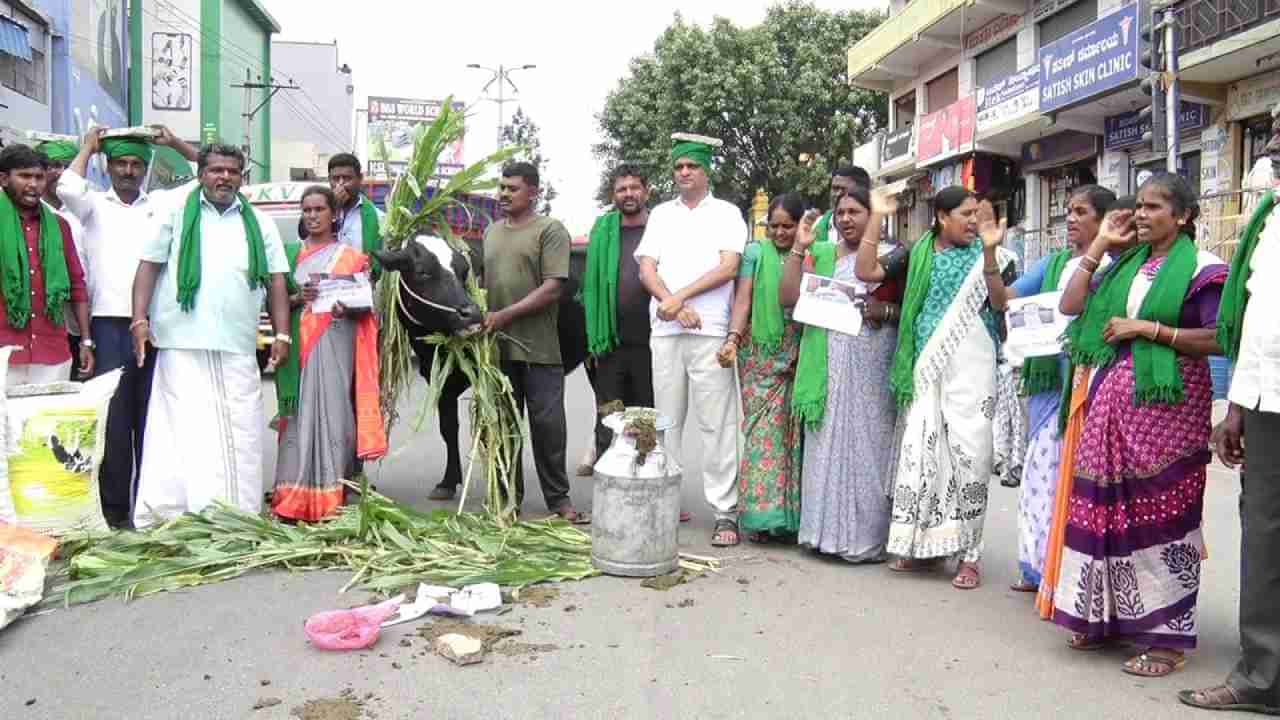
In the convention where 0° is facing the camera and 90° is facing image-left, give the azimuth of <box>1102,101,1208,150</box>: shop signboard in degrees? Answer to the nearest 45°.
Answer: approximately 45°

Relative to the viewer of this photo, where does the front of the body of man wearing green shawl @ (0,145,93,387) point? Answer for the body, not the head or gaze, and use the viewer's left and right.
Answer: facing the viewer

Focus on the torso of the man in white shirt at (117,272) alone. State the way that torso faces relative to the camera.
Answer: toward the camera

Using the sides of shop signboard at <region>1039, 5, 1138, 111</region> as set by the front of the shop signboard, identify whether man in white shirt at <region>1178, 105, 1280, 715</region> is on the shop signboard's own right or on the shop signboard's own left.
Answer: on the shop signboard's own left

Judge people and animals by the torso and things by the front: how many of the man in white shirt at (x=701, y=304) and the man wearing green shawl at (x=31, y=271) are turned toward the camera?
2

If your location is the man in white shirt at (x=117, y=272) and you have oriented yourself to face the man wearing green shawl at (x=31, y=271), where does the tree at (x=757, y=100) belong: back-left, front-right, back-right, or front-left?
back-right

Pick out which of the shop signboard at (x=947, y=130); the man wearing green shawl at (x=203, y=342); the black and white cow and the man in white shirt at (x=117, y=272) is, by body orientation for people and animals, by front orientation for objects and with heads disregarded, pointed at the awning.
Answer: the shop signboard

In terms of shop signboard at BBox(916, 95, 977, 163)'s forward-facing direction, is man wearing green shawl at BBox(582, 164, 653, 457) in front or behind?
in front

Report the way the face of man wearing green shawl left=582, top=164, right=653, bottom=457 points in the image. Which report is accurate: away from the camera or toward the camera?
toward the camera

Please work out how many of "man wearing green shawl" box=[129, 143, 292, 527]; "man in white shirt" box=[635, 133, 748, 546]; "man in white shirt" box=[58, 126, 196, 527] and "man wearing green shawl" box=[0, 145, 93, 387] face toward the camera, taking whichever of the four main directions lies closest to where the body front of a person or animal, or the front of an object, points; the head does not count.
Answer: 4

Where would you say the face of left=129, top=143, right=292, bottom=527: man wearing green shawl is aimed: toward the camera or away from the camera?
toward the camera

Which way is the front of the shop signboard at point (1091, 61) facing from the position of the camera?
facing the viewer and to the left of the viewer

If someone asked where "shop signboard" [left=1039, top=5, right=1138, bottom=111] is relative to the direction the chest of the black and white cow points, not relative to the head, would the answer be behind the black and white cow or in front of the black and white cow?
behind

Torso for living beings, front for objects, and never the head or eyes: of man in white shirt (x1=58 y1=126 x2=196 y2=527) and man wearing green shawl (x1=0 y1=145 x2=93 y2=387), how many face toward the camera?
2

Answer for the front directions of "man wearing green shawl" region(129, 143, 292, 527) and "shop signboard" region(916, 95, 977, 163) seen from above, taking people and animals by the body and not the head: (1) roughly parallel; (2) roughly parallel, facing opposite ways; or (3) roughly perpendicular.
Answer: roughly perpendicular

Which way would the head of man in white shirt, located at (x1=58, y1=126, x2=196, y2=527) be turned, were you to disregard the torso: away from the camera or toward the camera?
toward the camera
